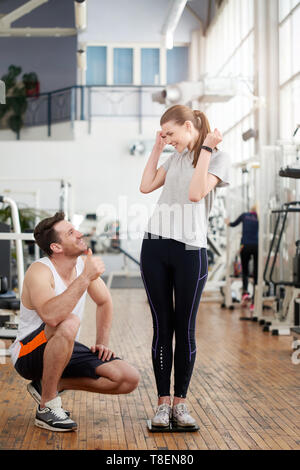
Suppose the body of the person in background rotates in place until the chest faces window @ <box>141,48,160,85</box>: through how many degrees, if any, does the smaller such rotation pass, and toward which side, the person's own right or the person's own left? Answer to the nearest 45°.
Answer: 0° — they already face it

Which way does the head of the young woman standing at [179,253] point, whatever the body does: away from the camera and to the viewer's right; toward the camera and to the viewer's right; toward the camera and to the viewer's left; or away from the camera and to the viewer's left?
toward the camera and to the viewer's left

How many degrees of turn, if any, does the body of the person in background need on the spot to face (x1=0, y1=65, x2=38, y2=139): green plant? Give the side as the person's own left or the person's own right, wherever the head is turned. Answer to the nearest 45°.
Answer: approximately 45° to the person's own left

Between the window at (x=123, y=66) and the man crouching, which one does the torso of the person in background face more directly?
the window

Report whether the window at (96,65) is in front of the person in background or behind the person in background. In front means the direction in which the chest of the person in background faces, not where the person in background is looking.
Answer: in front

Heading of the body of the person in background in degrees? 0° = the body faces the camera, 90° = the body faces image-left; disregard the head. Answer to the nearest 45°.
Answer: approximately 180°

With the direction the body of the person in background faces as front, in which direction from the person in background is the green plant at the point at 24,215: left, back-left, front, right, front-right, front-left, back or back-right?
left

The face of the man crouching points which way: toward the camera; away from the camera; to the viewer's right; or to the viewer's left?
to the viewer's right

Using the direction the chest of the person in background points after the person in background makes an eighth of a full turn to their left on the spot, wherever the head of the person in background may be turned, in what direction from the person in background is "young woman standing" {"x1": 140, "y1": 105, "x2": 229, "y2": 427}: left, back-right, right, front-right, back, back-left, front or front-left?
back-left

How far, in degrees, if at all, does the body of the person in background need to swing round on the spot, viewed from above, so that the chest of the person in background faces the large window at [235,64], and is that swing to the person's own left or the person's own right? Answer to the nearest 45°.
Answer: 0° — they already face it

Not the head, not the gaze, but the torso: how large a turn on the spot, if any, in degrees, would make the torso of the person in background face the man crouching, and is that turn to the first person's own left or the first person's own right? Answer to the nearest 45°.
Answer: approximately 180°

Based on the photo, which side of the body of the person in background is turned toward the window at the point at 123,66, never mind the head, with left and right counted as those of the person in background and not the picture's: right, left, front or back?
front
